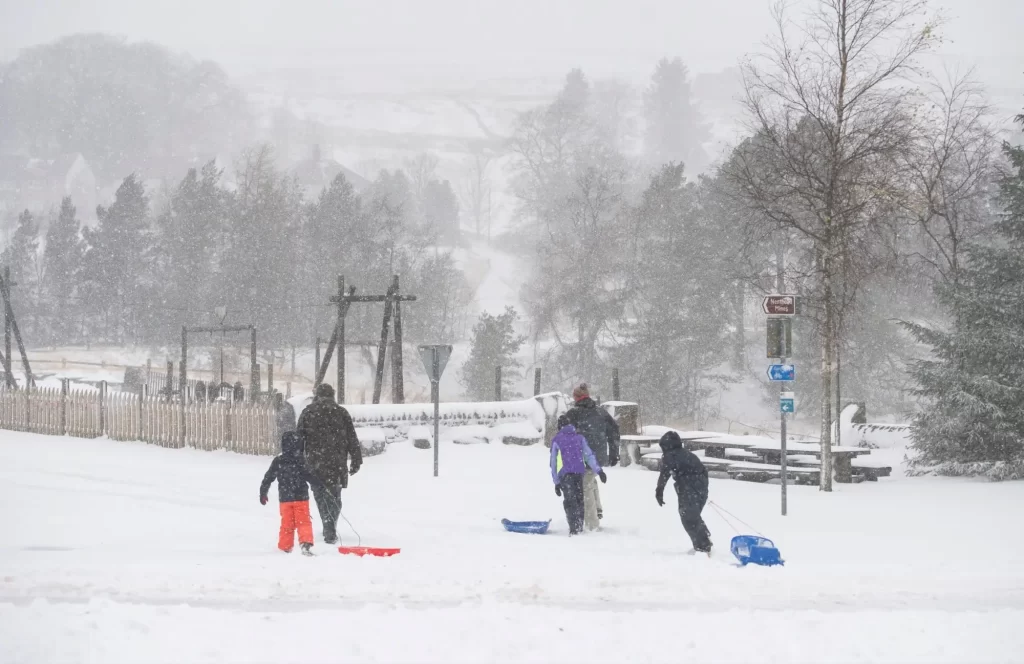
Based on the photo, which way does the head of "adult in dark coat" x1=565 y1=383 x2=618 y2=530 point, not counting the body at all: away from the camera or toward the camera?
away from the camera

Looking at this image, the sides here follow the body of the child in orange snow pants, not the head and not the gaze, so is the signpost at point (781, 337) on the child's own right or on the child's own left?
on the child's own right

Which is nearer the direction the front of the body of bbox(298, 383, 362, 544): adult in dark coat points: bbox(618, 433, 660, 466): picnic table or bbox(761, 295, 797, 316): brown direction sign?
the picnic table

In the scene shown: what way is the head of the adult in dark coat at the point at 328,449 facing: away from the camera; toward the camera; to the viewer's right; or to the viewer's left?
away from the camera

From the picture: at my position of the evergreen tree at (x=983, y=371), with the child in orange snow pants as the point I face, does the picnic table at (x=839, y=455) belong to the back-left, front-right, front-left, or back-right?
front-right

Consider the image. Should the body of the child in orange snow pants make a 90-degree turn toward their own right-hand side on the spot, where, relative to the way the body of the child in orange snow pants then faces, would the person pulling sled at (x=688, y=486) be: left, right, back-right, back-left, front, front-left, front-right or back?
front

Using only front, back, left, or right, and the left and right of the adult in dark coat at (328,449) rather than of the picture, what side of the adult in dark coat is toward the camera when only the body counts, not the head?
back

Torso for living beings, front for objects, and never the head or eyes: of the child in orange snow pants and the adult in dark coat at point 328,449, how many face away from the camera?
2

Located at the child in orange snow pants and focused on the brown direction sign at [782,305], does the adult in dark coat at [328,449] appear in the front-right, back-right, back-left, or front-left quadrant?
front-left

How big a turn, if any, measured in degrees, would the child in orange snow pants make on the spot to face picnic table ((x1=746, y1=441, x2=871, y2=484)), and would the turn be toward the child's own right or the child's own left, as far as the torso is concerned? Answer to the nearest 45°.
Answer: approximately 45° to the child's own right

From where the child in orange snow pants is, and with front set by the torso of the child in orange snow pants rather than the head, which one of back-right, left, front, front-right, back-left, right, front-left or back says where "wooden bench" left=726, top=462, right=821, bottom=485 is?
front-right

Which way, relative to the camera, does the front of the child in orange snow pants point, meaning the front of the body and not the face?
away from the camera
